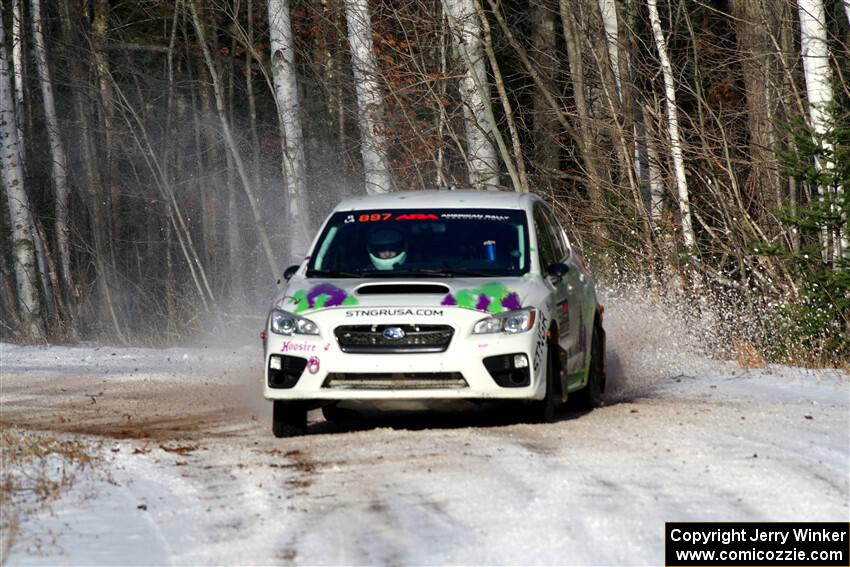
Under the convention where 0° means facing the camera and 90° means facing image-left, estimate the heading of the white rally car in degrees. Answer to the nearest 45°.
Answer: approximately 0°
